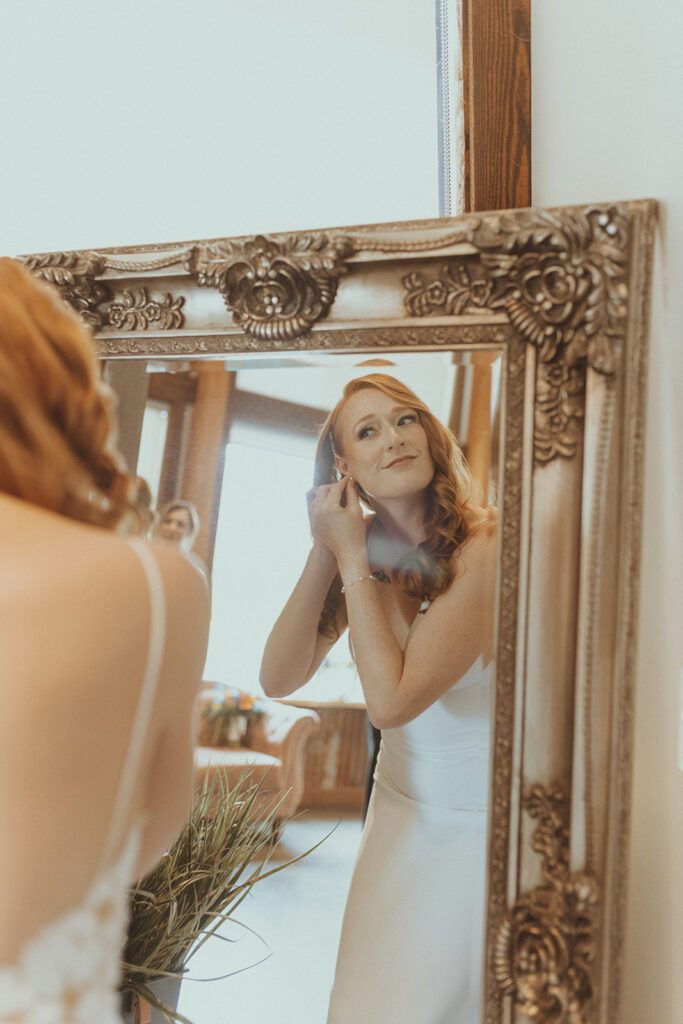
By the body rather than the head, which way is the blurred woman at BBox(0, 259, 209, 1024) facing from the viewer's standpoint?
away from the camera
